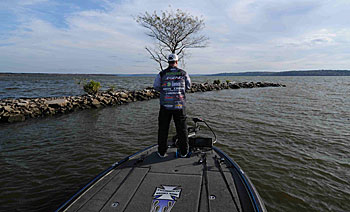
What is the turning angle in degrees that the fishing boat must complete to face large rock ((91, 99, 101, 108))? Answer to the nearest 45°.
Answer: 0° — it already faces it

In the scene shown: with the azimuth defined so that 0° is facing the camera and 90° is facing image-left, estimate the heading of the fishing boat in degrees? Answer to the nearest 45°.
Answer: approximately 180°

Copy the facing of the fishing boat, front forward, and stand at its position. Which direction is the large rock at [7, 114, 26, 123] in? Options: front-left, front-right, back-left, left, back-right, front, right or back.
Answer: front-left

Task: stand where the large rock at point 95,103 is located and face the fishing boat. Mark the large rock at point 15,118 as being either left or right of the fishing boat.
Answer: right
